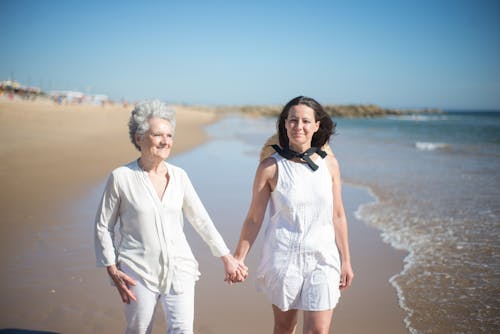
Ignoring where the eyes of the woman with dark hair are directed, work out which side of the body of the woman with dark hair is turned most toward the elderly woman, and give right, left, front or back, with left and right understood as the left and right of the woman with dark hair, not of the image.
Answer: right

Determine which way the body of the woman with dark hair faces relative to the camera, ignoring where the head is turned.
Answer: toward the camera

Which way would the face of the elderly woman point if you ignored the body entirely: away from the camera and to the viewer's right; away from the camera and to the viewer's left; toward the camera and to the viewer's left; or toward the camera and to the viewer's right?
toward the camera and to the viewer's right
